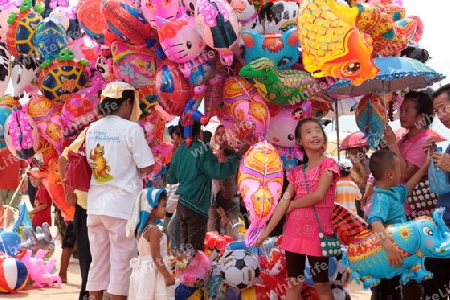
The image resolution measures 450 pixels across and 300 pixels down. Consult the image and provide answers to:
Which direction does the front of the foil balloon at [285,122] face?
toward the camera

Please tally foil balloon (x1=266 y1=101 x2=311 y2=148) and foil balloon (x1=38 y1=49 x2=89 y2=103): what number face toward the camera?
2

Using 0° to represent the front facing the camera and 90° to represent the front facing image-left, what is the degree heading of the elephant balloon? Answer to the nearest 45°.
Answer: approximately 270°

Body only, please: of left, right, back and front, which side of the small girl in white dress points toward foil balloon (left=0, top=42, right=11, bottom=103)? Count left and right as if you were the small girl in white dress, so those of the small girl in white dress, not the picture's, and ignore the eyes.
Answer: back

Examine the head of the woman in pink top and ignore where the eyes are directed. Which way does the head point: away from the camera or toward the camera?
toward the camera

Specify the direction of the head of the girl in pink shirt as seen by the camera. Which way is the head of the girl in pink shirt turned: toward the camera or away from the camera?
toward the camera

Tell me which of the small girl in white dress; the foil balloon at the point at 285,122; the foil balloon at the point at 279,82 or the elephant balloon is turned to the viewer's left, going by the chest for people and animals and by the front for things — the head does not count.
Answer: the foil balloon at the point at 279,82

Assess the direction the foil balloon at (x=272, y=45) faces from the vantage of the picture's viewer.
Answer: facing the viewer

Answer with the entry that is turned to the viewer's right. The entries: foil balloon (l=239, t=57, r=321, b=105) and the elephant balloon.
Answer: the elephant balloon
